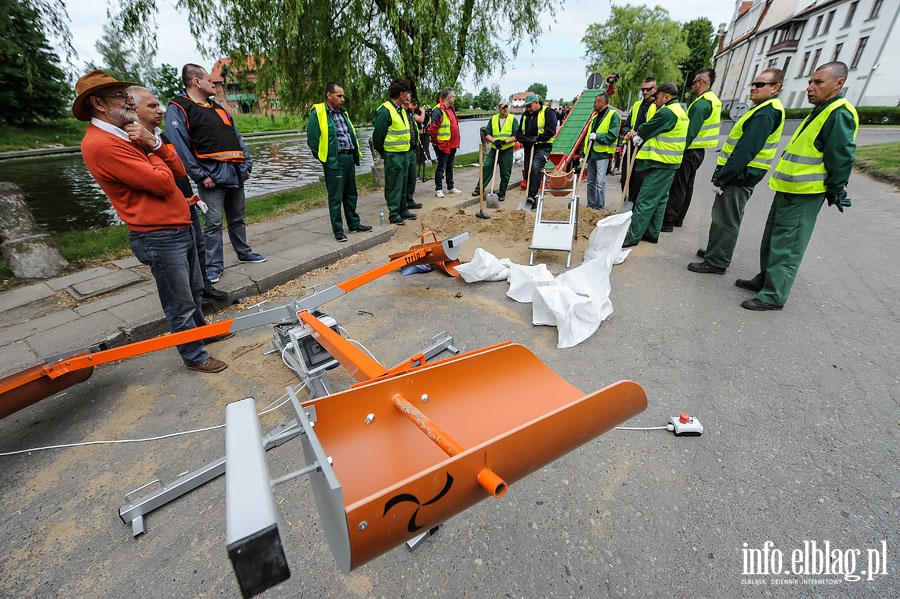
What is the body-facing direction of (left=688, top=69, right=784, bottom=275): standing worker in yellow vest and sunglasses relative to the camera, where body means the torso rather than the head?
to the viewer's left

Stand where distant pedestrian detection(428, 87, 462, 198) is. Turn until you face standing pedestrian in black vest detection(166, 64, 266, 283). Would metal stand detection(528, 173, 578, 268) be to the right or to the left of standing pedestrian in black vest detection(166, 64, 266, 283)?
left

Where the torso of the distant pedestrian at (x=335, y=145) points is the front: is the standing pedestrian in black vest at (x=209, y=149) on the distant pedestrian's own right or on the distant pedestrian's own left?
on the distant pedestrian's own right

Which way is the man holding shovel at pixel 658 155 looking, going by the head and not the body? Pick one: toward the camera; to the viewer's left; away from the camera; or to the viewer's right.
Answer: to the viewer's left

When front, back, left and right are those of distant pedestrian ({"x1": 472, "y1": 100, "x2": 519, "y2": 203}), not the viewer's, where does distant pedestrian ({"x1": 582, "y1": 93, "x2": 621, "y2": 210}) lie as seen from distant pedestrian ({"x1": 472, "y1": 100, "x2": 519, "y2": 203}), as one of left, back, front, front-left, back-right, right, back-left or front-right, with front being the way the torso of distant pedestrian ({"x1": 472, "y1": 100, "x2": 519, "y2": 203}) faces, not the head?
front-left

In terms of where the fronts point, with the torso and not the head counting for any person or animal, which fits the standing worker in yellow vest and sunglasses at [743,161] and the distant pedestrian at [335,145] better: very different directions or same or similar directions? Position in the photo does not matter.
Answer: very different directions

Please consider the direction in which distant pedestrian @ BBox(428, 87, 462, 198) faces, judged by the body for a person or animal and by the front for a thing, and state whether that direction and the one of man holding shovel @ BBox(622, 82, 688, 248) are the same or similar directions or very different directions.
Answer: very different directions

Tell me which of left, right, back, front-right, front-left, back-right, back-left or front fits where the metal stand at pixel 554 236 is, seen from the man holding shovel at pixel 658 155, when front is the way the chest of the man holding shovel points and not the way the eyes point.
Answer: front-left

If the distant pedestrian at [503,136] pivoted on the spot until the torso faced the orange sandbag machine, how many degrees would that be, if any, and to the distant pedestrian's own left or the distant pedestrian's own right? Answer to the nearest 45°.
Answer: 0° — they already face it

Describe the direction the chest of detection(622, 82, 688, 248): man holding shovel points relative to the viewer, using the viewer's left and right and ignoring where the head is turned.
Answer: facing to the left of the viewer

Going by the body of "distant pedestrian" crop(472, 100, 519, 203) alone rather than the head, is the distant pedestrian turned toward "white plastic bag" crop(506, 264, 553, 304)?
yes

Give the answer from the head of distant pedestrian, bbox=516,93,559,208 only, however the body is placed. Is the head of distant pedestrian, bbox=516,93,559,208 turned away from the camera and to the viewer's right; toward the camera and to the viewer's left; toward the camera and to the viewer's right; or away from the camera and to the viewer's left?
toward the camera and to the viewer's left

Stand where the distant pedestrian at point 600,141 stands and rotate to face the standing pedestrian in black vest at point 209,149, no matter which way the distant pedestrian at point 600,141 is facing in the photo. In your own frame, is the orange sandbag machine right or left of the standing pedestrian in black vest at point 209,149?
left
